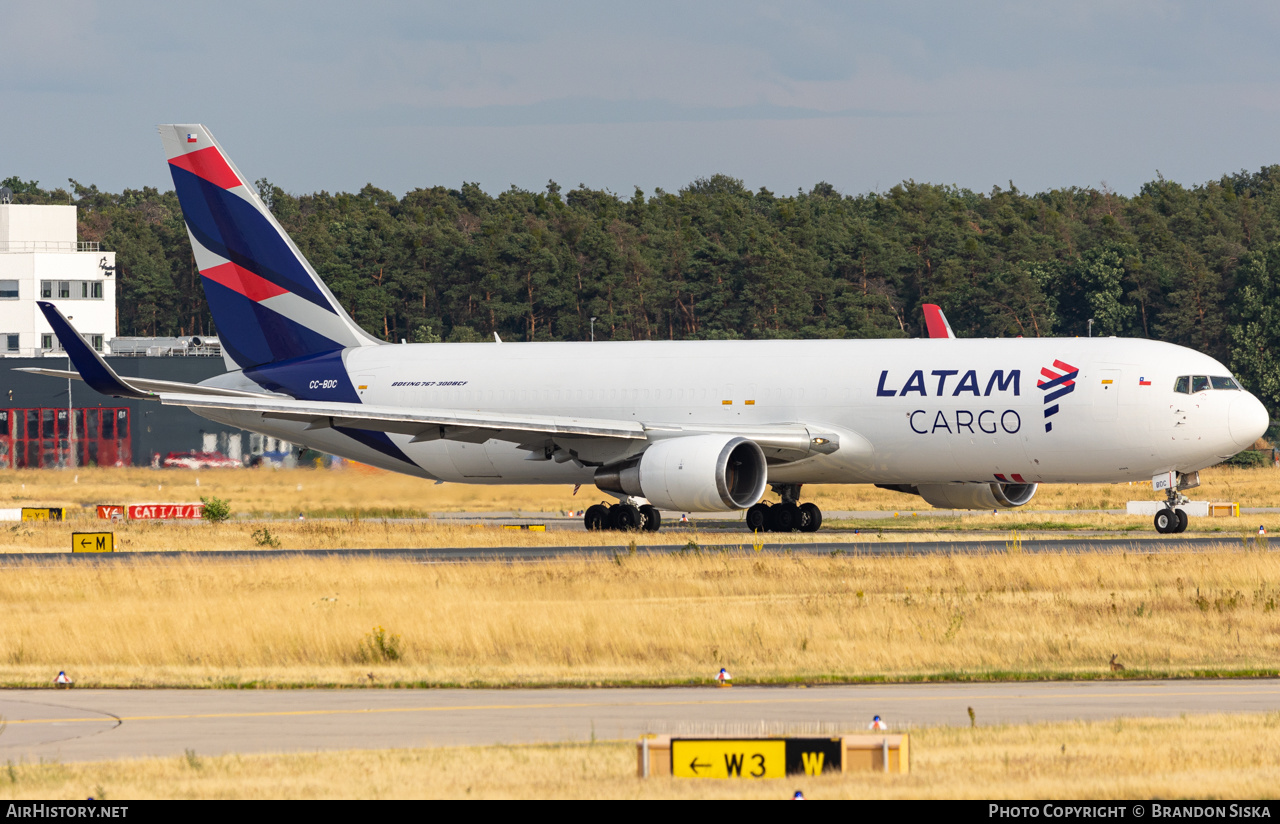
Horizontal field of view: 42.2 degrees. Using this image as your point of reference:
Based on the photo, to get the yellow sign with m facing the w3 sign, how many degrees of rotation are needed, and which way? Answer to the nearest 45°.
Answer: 0° — it already faces it

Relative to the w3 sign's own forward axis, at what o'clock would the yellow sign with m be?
The yellow sign with m is roughly at 5 o'clock from the w3 sign.

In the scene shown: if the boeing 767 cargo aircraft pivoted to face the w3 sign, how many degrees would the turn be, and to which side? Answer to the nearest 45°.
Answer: approximately 45° to its right

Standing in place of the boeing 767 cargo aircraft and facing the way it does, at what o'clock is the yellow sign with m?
The yellow sign with m is roughly at 4 o'clock from the boeing 767 cargo aircraft.

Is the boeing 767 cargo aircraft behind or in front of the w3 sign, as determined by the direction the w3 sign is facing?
behind

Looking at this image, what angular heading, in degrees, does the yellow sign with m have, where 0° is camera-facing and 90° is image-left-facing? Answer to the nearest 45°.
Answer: approximately 0°

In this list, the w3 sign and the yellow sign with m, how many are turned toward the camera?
2

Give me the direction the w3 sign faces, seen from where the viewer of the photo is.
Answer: facing the viewer

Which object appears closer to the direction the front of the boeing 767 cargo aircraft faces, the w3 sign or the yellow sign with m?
the w3 sign

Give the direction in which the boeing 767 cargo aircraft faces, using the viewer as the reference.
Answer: facing the viewer and to the right of the viewer

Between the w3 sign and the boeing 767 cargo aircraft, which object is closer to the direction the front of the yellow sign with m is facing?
the w3 sign
